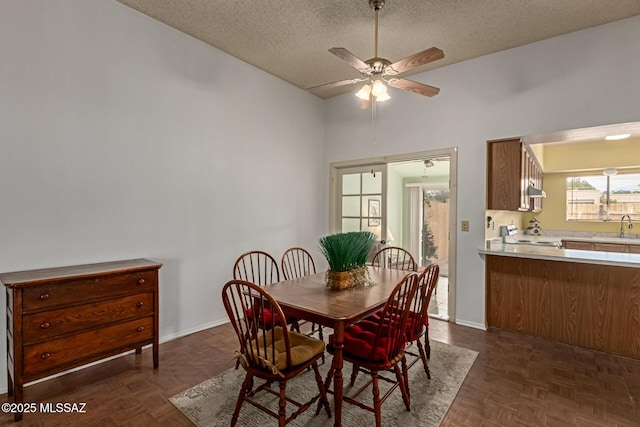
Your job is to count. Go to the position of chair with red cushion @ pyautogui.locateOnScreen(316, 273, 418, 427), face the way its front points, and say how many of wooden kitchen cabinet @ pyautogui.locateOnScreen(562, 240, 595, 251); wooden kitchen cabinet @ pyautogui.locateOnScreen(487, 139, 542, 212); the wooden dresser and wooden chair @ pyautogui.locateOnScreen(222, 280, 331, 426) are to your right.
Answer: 2

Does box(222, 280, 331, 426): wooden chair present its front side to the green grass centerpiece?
yes

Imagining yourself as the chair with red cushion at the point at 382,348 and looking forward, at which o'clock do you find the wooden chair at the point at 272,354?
The wooden chair is roughly at 10 o'clock from the chair with red cushion.

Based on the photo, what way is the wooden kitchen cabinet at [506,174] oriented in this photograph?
to the viewer's right

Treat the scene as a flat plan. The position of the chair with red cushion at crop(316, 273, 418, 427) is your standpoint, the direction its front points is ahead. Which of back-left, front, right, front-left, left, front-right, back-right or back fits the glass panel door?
front-right

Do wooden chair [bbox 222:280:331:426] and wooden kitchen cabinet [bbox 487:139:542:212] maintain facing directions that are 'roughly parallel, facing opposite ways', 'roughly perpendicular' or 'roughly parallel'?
roughly perpendicular

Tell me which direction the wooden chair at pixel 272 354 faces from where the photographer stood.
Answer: facing away from the viewer and to the right of the viewer

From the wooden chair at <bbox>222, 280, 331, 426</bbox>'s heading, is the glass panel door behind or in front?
in front

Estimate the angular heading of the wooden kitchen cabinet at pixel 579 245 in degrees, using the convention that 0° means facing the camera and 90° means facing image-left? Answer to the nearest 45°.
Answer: approximately 0°

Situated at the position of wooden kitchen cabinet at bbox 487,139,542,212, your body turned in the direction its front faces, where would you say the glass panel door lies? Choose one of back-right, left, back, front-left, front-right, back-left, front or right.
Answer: back
